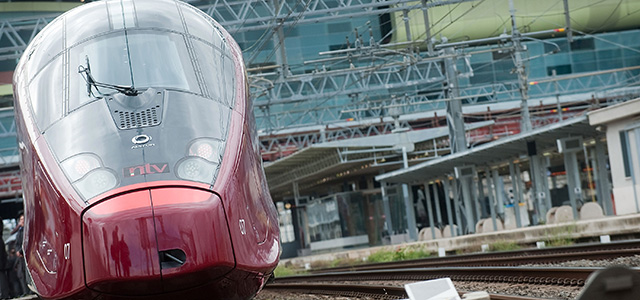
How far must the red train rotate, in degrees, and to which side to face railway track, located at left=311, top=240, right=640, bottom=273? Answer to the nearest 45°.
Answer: approximately 135° to its left

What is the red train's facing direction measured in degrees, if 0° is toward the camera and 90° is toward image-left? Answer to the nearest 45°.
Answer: approximately 0°

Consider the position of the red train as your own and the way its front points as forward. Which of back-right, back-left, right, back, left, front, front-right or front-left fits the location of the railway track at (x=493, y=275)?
back-left

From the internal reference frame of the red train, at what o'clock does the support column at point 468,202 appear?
The support column is roughly at 7 o'clock from the red train.

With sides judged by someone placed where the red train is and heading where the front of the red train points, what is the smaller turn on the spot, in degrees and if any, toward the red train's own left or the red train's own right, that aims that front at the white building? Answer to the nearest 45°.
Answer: approximately 135° to the red train's own left
